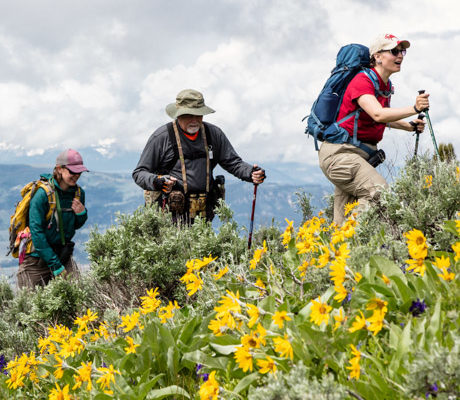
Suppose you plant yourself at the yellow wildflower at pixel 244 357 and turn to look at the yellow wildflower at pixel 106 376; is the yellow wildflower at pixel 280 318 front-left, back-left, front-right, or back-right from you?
back-right

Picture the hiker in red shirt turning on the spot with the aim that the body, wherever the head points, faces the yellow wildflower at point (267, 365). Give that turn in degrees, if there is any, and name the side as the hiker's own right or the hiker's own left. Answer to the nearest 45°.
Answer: approximately 90° to the hiker's own right

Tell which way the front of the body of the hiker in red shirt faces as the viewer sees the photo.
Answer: to the viewer's right

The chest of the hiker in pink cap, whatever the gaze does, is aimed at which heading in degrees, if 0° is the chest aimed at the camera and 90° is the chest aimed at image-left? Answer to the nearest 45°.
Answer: approximately 315°

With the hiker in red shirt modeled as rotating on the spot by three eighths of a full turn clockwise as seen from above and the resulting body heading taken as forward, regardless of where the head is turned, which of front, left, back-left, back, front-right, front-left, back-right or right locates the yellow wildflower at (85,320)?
front

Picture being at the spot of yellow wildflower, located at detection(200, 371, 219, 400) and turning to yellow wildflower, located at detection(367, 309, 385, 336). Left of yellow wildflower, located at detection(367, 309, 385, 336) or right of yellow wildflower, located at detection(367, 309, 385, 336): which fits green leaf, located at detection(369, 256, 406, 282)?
left

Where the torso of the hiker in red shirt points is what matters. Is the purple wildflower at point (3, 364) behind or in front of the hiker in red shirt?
behind

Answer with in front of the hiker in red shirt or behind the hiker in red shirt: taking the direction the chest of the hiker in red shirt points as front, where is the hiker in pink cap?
behind
